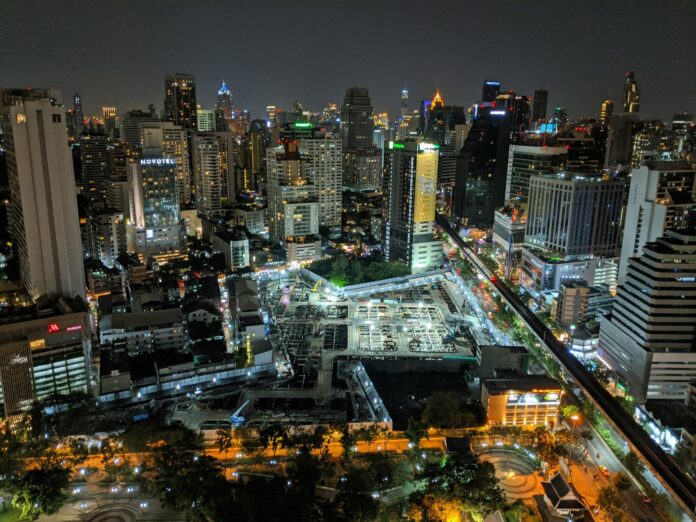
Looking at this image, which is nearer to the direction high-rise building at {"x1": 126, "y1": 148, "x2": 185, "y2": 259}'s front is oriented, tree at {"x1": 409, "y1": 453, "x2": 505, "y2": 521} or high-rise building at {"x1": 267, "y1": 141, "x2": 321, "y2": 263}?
the tree

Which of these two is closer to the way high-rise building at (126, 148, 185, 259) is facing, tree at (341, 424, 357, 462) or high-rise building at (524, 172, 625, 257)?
the tree

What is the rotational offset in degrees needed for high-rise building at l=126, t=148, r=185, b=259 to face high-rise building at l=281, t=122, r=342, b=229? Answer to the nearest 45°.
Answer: approximately 135° to its left

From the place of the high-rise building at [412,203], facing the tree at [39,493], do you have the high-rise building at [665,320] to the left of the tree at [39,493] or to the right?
left

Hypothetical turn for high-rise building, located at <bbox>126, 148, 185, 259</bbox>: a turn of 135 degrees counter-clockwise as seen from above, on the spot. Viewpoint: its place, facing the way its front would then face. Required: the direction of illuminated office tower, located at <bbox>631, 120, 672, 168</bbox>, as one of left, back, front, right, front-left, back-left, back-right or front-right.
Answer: front-right

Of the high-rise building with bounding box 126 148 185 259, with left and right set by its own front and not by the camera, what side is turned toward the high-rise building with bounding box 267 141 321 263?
left

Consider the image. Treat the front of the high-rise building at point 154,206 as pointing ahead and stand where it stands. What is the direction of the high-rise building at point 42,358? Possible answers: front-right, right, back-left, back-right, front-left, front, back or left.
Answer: front

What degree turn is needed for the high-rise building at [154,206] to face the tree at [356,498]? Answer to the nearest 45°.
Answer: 0° — it already faces it

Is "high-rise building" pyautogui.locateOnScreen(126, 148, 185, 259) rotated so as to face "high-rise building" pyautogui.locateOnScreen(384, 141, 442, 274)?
no

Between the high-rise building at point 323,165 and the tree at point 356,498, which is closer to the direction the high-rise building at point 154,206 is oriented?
the tree

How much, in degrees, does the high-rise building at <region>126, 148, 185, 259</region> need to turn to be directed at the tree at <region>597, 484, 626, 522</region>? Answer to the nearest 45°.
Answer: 0° — it already faces it

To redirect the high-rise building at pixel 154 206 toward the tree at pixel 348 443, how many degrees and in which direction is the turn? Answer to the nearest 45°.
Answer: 0° — it already faces it

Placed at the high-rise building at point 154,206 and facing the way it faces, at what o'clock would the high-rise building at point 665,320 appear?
the high-rise building at point 665,320 is roughly at 11 o'clock from the high-rise building at point 154,206.

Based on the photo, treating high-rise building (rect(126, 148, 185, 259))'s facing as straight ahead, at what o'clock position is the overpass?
The overpass is roughly at 11 o'clock from the high-rise building.

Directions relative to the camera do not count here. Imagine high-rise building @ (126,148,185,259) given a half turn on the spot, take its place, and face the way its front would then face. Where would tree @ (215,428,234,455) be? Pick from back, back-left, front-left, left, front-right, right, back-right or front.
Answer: back

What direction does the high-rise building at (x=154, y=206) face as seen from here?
toward the camera
